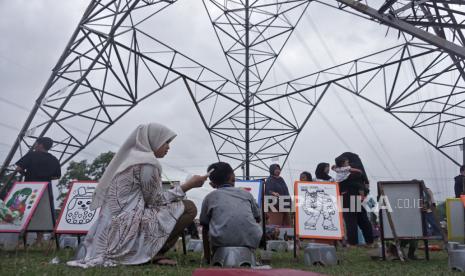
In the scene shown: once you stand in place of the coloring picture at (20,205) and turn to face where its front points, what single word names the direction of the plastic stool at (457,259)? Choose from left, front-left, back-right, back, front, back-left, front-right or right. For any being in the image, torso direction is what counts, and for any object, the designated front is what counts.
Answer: front-left

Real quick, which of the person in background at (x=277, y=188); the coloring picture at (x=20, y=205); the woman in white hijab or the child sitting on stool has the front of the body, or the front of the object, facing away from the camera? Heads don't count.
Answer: the child sitting on stool

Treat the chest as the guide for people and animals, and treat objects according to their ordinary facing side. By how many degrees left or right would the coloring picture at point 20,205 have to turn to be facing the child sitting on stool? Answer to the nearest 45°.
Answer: approximately 45° to its left

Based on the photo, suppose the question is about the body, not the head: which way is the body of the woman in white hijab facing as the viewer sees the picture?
to the viewer's right

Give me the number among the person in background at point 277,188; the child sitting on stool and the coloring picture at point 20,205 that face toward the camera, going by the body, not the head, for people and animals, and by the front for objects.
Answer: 2

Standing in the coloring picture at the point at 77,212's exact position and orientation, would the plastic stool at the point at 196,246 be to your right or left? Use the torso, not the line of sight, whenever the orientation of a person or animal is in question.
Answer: on your left

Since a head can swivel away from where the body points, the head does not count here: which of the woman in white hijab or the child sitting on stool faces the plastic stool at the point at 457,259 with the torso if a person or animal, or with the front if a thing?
the woman in white hijab

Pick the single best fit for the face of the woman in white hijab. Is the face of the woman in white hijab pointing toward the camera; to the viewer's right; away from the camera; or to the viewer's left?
to the viewer's right

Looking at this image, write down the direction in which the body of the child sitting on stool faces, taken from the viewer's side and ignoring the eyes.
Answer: away from the camera

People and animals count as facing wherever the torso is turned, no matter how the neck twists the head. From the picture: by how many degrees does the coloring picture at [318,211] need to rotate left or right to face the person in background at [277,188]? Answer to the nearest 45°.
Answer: approximately 180°

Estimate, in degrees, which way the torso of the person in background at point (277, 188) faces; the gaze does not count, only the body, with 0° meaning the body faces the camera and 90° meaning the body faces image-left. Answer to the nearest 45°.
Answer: approximately 0°

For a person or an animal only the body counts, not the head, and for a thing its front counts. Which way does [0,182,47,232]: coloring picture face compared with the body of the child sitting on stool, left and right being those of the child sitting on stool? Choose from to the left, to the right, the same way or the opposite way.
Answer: the opposite way

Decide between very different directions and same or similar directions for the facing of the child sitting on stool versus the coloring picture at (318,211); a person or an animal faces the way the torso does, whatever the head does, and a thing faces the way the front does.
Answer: very different directions

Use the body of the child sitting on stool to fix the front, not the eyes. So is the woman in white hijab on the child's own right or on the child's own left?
on the child's own left
